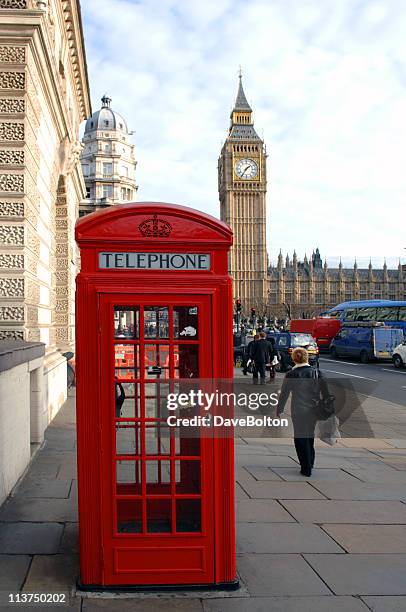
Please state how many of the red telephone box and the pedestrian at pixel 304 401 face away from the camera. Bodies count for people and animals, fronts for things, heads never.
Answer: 1

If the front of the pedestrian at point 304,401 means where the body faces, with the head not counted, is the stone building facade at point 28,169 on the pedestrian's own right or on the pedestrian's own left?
on the pedestrian's own left

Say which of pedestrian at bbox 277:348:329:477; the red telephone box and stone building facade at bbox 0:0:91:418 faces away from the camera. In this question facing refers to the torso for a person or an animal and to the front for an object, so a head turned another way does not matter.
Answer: the pedestrian

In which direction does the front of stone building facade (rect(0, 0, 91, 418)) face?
to the viewer's right

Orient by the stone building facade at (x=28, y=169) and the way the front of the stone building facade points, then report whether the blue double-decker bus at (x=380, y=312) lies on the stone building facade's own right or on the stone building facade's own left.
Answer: on the stone building facade's own left

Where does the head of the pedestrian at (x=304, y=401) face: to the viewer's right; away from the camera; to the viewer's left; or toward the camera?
away from the camera

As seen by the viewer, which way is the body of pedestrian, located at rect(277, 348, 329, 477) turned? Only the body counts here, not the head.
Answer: away from the camera

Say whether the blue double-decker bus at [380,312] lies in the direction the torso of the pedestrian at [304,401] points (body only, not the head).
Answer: yes
